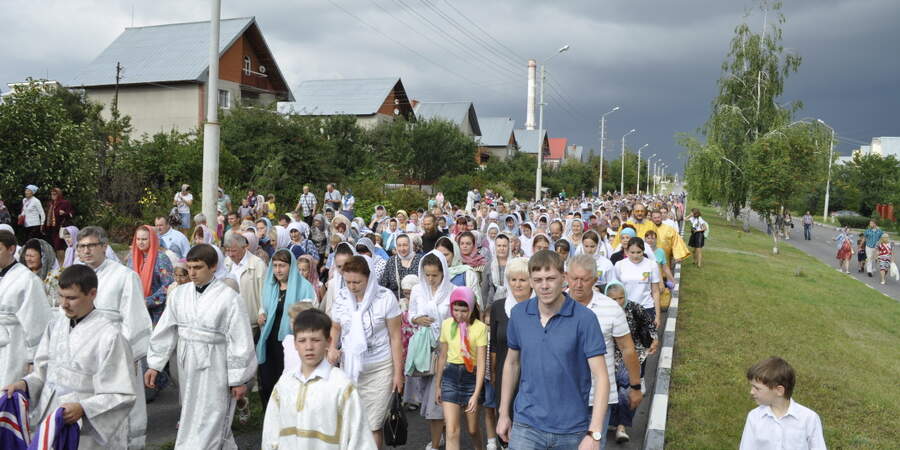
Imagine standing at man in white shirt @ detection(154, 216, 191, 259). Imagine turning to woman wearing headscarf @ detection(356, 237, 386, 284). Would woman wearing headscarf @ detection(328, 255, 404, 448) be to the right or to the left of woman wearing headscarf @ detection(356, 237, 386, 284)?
right

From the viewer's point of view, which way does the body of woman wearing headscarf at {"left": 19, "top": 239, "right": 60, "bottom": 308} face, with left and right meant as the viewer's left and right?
facing the viewer and to the left of the viewer

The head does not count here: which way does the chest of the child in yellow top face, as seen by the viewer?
toward the camera

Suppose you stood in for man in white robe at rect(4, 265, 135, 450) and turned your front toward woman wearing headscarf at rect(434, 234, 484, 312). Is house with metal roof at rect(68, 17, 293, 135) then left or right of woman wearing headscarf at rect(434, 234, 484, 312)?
left

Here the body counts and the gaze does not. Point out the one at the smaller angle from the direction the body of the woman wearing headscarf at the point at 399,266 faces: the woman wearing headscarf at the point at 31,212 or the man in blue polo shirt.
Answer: the man in blue polo shirt

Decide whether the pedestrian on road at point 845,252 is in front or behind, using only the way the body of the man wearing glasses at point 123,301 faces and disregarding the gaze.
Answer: behind

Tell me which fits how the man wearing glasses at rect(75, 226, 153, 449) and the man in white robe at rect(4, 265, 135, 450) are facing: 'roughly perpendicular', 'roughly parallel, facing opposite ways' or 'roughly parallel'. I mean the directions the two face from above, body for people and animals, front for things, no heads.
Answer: roughly parallel

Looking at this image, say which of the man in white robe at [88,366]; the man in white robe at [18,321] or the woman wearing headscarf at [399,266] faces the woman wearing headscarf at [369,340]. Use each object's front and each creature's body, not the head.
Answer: the woman wearing headscarf at [399,266]

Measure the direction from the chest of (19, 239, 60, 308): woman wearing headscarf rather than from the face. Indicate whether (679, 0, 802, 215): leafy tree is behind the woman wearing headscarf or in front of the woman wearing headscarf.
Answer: behind

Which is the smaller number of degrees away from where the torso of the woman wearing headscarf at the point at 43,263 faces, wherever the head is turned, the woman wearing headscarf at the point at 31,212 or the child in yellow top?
the child in yellow top

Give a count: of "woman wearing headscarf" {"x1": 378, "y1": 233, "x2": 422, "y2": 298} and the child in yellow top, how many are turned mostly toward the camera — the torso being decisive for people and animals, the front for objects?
2

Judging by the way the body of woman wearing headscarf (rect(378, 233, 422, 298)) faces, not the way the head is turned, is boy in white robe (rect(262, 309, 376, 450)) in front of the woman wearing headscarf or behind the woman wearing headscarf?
in front
